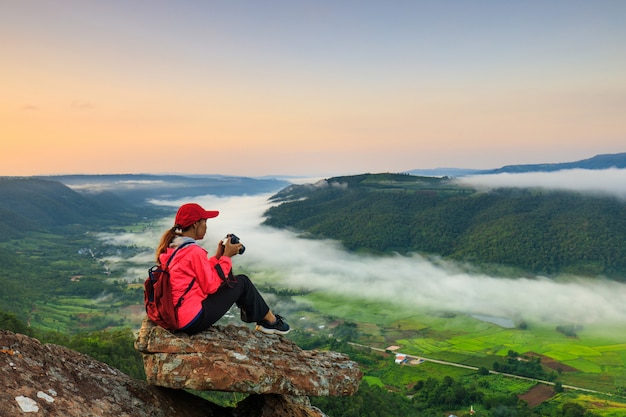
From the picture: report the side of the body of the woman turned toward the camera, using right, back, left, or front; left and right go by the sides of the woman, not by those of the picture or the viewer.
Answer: right

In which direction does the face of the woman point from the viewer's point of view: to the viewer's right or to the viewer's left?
to the viewer's right
